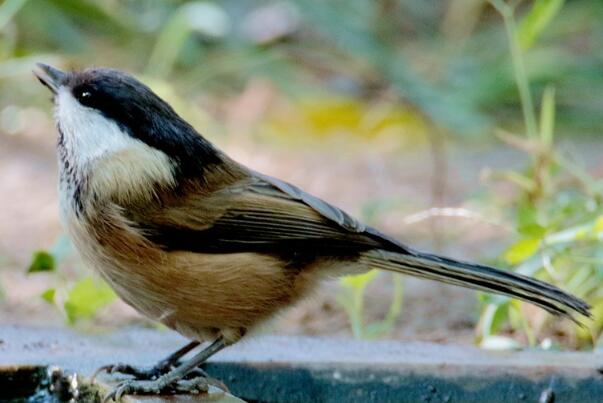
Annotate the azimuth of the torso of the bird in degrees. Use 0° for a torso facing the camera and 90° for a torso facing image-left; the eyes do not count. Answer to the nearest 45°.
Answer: approximately 90°

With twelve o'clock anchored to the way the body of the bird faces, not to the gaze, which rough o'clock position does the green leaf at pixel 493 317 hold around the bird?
The green leaf is roughly at 5 o'clock from the bird.

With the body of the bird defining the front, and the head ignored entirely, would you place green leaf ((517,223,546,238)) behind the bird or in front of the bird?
behind

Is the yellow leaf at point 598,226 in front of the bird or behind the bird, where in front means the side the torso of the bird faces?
behind

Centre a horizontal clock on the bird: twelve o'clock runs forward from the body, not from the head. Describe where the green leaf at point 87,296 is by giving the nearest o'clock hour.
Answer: The green leaf is roughly at 2 o'clock from the bird.
